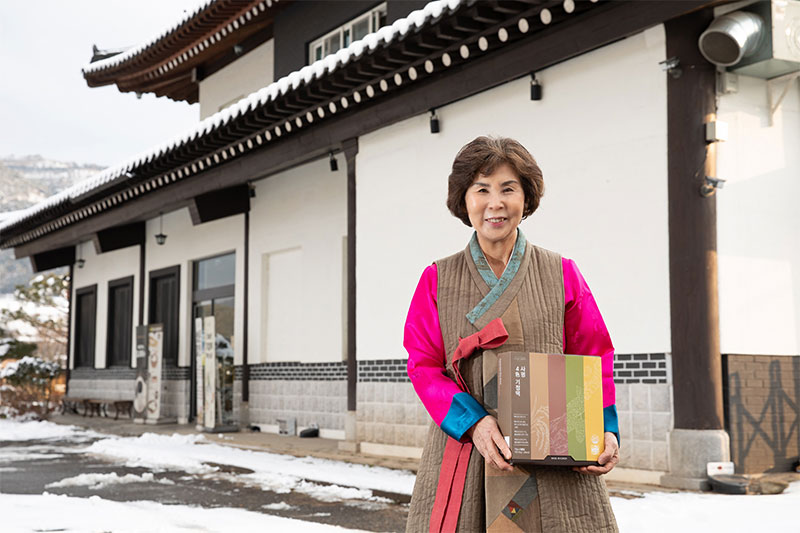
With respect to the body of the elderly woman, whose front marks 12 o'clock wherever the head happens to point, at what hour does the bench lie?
The bench is roughly at 5 o'clock from the elderly woman.

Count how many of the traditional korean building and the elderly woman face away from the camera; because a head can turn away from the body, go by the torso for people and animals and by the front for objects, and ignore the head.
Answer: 0

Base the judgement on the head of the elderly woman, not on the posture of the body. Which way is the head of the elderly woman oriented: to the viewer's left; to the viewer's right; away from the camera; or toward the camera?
toward the camera

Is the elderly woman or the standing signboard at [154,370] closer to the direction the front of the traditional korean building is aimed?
the elderly woman

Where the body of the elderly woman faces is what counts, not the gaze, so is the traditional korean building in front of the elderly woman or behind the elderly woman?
behind

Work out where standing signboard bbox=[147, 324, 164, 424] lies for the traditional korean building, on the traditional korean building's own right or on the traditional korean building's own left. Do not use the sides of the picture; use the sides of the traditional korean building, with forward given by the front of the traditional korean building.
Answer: on the traditional korean building's own right

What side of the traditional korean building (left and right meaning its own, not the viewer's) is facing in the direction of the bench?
right

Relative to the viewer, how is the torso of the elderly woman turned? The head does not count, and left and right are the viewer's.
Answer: facing the viewer

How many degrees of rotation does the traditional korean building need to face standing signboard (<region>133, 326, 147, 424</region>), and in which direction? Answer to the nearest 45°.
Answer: approximately 90° to its right

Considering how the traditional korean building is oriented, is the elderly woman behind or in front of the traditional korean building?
in front

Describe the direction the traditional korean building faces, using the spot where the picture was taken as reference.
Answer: facing the viewer and to the left of the viewer
